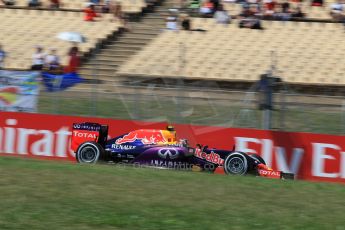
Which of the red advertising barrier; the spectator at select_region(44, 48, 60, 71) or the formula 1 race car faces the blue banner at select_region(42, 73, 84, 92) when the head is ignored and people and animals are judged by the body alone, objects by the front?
the spectator

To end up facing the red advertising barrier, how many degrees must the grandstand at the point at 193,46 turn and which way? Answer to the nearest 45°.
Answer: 0° — it already faces it

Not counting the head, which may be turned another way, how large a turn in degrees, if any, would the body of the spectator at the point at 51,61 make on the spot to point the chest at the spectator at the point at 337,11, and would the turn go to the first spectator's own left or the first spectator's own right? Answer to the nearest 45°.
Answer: approximately 90° to the first spectator's own left

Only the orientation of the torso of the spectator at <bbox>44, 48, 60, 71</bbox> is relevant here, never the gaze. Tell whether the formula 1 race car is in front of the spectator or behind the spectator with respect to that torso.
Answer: in front

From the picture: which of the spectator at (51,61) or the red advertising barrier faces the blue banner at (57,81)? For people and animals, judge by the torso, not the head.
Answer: the spectator

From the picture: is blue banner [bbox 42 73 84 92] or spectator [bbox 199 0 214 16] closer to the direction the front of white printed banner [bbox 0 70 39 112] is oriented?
the blue banner

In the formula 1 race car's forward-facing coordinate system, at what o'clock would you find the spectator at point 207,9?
The spectator is roughly at 9 o'clock from the formula 1 race car.

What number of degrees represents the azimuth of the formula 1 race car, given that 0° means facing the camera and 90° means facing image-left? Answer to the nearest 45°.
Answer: approximately 270°

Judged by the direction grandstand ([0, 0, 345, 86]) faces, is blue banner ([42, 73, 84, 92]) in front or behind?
in front

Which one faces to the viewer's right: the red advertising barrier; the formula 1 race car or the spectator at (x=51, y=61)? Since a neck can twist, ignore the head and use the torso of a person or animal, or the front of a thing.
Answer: the formula 1 race car

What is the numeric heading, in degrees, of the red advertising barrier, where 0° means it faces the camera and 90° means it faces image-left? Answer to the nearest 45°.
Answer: approximately 0°

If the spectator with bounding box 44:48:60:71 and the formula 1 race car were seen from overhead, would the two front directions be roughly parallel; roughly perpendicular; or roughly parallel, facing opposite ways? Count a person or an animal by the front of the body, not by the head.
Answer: roughly perpendicular

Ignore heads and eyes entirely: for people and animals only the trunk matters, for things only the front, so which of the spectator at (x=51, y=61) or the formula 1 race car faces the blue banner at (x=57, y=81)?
the spectator

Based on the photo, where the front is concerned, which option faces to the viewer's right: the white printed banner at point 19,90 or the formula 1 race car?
the formula 1 race car
